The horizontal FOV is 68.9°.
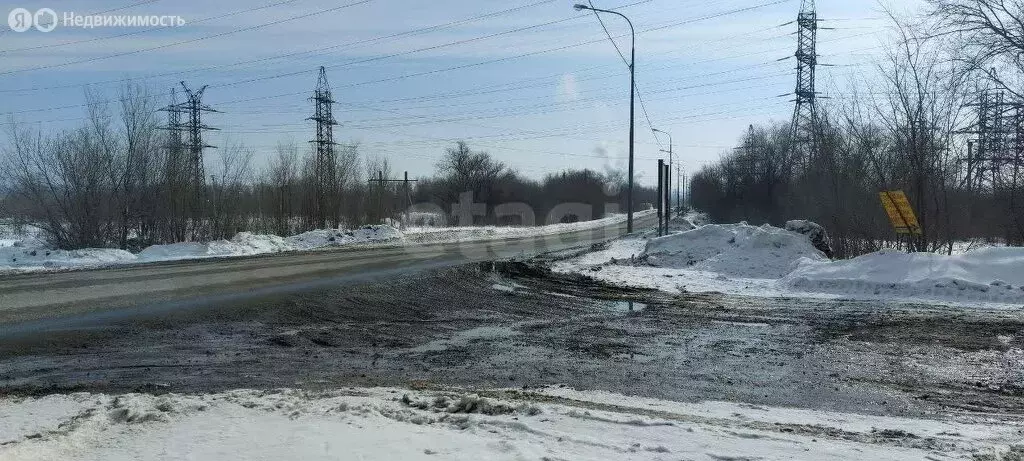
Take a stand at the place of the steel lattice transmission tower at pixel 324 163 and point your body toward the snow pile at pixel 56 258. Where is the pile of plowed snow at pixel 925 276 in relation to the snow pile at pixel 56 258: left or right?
left

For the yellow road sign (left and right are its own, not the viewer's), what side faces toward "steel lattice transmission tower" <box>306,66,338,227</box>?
right

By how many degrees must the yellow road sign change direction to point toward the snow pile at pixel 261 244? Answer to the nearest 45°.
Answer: approximately 90° to its right

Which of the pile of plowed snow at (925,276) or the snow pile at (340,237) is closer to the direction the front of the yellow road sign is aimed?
the pile of plowed snow

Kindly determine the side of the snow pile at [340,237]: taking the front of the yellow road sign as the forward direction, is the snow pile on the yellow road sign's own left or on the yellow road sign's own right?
on the yellow road sign's own right

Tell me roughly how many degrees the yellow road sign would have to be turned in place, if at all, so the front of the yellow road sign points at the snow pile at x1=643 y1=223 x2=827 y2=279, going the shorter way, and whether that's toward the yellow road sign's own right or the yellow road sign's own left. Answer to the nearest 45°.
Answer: approximately 90° to the yellow road sign's own right

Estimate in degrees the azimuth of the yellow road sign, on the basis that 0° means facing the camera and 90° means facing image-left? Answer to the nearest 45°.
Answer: approximately 0°
